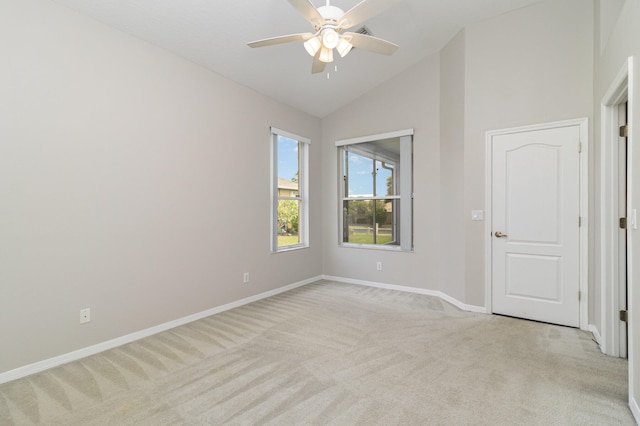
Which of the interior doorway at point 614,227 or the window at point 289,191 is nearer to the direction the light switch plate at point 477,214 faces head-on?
the interior doorway

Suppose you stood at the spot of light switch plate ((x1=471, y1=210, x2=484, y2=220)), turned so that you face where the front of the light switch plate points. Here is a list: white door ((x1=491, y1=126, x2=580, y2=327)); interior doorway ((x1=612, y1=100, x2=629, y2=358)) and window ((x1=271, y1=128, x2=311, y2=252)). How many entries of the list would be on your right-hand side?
1

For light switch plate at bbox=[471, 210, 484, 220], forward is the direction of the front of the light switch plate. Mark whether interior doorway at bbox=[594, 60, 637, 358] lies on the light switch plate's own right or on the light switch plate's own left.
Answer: on the light switch plate's own left

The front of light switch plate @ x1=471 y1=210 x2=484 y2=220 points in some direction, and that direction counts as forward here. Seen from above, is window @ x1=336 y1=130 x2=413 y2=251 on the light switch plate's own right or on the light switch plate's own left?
on the light switch plate's own right

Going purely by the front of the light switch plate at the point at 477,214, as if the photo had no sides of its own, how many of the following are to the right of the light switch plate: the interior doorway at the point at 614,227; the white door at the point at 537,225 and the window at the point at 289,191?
1

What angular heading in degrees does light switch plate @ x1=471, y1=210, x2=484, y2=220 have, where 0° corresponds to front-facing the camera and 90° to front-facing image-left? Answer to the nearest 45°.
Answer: approximately 0°

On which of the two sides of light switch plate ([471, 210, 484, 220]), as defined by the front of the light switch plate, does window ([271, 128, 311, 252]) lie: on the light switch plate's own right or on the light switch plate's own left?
on the light switch plate's own right

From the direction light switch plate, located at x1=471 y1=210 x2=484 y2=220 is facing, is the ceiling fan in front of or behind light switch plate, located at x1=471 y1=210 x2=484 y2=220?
in front

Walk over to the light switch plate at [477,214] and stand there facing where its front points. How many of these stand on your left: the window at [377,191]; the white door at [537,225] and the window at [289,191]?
1

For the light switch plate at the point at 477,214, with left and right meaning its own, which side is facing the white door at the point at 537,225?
left
